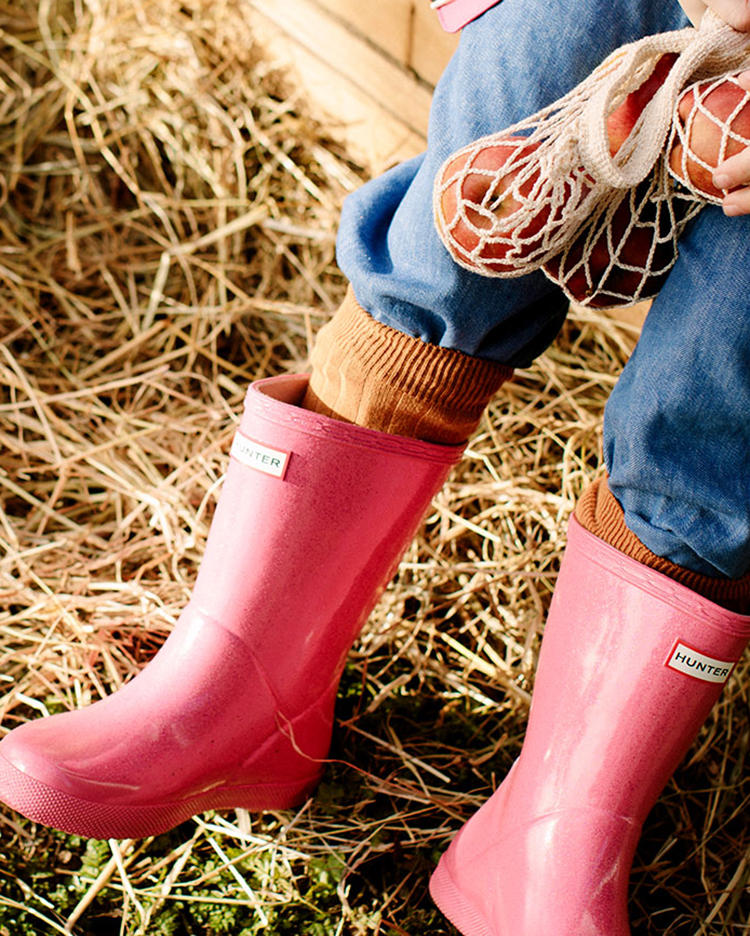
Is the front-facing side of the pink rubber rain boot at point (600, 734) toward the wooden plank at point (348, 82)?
no

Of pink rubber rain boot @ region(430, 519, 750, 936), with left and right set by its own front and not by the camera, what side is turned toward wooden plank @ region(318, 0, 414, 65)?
back

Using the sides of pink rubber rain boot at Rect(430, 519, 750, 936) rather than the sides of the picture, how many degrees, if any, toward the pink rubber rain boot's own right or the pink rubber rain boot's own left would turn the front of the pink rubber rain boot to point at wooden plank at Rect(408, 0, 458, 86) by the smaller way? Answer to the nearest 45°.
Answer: approximately 180°

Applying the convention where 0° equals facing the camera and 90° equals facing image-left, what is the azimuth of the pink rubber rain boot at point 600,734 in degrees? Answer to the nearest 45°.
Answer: approximately 315°
